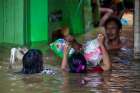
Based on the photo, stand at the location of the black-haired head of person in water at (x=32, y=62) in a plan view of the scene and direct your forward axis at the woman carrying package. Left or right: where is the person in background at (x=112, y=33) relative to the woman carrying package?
left

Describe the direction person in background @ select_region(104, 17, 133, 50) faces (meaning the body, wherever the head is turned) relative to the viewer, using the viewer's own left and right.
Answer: facing the viewer and to the left of the viewer

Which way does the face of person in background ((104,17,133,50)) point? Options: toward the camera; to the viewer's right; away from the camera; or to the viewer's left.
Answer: toward the camera

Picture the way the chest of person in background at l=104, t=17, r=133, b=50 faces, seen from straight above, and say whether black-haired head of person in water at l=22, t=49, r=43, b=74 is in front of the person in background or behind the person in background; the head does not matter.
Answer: in front
